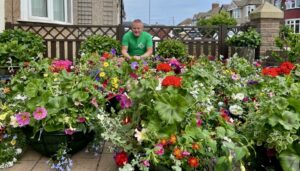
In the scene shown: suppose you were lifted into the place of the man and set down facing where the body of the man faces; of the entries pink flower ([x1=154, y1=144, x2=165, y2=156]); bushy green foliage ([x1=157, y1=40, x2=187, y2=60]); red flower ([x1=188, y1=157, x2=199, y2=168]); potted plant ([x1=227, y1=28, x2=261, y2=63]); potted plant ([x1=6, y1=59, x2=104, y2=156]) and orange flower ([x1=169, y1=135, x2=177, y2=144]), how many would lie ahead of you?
4

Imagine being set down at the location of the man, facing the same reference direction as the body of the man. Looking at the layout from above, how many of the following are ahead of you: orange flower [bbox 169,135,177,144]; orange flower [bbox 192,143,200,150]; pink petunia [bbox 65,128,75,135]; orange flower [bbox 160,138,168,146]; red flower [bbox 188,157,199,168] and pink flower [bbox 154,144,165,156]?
6

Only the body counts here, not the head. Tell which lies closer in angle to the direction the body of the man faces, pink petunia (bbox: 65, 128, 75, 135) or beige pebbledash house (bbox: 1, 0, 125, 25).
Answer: the pink petunia

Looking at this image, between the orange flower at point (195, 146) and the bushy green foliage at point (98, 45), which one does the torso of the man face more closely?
the orange flower

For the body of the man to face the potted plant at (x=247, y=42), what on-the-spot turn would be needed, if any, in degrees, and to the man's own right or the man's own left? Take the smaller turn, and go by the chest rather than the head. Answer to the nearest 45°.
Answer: approximately 135° to the man's own left

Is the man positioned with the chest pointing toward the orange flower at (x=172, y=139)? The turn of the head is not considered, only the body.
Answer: yes

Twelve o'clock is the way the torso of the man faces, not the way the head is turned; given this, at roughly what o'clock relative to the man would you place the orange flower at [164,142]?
The orange flower is roughly at 12 o'clock from the man.

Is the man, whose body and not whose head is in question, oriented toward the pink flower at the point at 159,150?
yes

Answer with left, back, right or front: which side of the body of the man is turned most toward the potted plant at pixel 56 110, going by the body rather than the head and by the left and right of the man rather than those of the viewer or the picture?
front

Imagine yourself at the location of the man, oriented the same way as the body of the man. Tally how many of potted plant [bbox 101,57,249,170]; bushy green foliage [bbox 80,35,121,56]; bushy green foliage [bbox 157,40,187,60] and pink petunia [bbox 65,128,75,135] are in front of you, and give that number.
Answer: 2

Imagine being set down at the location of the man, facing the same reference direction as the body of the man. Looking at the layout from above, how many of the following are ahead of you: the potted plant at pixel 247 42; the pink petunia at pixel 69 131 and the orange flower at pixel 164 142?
2

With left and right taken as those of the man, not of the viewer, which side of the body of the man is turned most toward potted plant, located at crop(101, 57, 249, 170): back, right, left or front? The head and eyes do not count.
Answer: front

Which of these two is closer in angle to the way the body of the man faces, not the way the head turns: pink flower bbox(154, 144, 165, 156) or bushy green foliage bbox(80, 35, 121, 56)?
the pink flower

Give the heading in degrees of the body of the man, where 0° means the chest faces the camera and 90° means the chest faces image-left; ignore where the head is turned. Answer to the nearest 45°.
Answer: approximately 0°

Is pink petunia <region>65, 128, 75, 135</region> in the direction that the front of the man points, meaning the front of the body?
yes
